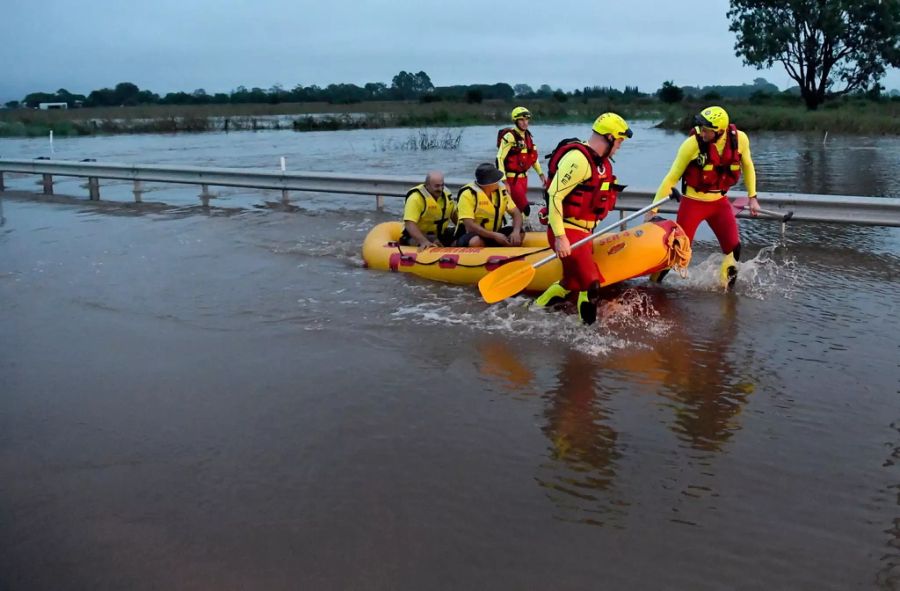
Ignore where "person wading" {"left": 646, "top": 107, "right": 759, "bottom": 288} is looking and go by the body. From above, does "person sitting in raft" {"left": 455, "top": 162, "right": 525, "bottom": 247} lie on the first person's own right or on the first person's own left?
on the first person's own right

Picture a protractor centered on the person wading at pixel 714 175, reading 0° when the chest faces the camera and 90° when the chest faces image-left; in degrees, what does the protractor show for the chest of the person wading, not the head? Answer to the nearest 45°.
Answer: approximately 0°

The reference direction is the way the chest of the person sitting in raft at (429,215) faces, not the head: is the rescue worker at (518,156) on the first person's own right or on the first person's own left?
on the first person's own left

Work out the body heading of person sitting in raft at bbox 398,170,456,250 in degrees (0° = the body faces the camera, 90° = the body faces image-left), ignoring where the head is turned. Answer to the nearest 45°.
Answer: approximately 315°

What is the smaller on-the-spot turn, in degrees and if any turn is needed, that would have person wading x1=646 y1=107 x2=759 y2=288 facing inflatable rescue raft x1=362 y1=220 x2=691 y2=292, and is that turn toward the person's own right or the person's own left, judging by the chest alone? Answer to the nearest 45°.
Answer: approximately 90° to the person's own right

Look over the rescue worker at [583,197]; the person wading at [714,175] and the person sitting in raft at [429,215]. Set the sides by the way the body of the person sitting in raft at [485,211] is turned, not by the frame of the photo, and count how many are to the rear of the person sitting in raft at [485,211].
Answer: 1
